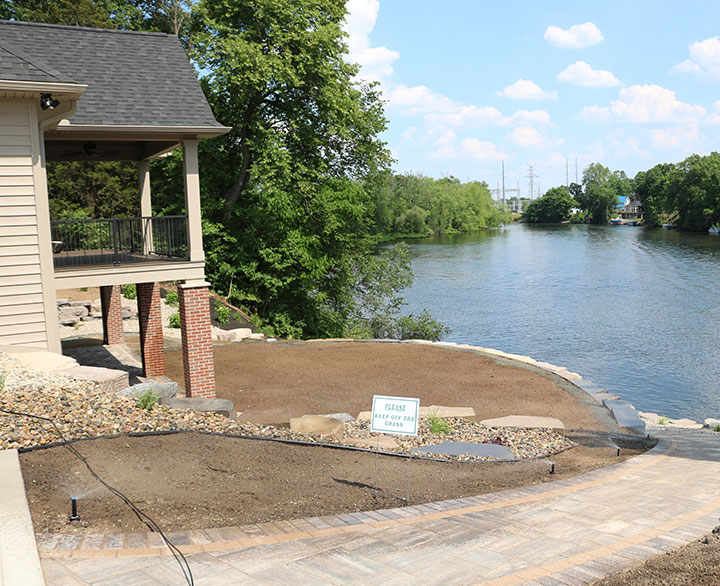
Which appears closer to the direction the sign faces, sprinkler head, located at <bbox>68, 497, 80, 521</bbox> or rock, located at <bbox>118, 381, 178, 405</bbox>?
the sprinkler head

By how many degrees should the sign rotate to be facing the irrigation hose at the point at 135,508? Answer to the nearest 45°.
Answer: approximately 45° to its right

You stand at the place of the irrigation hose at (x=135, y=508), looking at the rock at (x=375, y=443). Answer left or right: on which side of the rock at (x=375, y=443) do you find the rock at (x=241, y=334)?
left

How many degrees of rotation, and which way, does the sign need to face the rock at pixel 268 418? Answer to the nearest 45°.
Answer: approximately 135° to its right

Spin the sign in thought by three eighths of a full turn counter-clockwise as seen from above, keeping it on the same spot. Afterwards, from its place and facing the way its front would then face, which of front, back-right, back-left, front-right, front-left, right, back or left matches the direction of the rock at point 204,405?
left

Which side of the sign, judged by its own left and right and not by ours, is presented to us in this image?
front

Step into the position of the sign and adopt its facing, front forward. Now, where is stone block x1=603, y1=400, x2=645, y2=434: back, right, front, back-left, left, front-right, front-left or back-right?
back-left

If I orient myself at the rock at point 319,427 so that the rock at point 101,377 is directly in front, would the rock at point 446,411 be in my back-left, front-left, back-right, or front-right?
back-right

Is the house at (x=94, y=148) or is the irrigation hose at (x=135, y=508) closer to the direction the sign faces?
the irrigation hose

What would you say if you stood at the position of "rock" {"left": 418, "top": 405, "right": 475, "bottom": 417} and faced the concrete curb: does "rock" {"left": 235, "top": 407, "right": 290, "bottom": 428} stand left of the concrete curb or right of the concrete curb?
right

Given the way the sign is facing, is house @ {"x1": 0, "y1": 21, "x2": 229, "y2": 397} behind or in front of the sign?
behind

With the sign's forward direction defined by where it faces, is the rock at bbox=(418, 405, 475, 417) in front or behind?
behind

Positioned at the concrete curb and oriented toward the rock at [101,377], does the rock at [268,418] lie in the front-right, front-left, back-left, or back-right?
front-right

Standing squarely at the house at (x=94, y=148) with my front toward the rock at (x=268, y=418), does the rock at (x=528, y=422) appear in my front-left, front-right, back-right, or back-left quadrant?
front-left

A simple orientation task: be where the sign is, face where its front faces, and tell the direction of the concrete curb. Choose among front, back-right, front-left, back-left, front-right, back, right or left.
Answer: front-right
